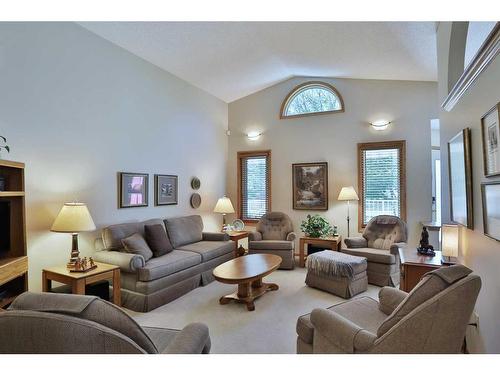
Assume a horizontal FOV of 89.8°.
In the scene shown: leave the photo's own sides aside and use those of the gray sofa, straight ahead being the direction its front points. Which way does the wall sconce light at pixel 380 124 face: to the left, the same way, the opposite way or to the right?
to the right

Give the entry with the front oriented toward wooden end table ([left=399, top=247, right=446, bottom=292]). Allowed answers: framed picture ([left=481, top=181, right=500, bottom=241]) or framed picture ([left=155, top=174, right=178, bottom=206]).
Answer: framed picture ([left=155, top=174, right=178, bottom=206])

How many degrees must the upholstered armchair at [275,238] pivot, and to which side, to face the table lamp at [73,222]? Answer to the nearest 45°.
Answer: approximately 45° to its right

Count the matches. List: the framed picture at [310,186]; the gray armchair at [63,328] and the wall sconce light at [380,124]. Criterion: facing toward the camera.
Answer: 2

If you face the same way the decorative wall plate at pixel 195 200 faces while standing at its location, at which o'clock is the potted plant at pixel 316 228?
The potted plant is roughly at 11 o'clock from the decorative wall plate.

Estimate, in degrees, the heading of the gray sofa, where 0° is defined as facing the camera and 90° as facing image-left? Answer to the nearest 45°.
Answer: approximately 315°

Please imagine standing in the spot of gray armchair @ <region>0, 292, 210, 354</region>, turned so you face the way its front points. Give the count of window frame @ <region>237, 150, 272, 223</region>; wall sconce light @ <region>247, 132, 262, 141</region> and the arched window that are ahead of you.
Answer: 3

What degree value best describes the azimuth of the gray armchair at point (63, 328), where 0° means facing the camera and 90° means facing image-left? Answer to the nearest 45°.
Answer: approximately 225°

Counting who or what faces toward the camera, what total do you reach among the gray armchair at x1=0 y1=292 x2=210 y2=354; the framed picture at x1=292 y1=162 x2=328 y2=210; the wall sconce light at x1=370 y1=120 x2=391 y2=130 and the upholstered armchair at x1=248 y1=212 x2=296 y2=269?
3

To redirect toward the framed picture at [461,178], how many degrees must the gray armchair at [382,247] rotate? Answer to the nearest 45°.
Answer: approximately 45° to its left
